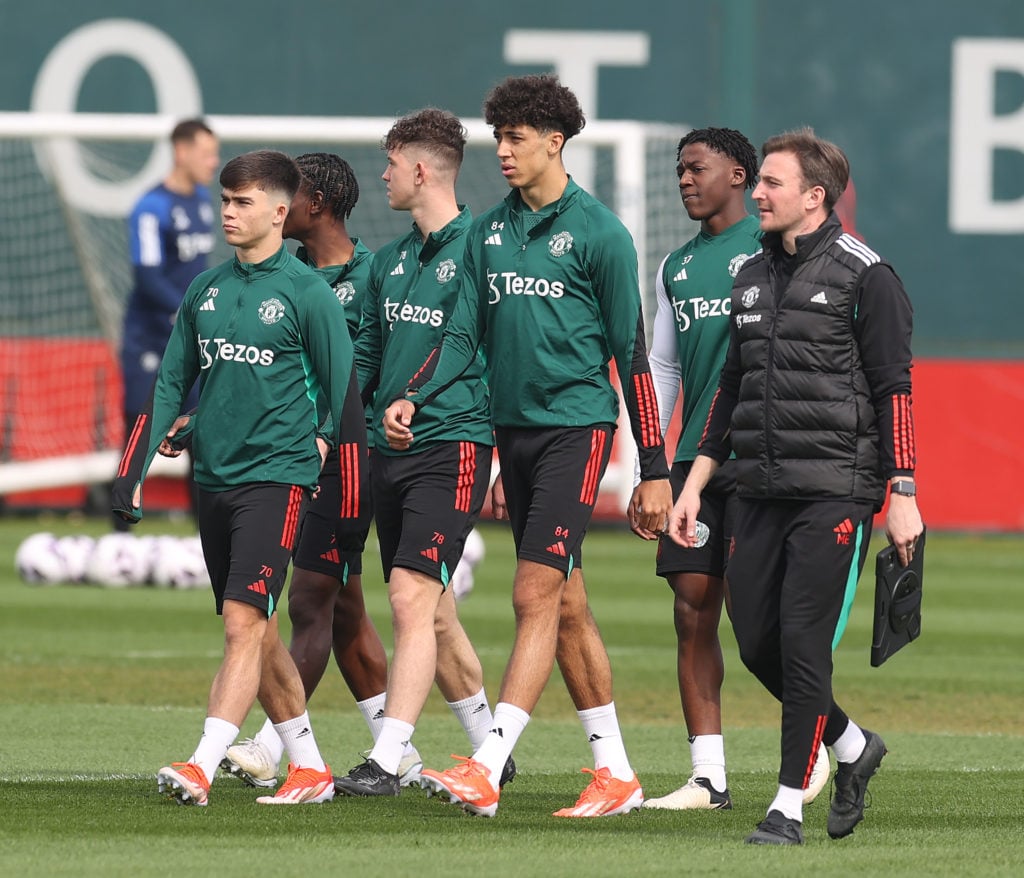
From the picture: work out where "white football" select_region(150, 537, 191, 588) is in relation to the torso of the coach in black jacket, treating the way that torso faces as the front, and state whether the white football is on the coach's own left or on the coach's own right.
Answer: on the coach's own right

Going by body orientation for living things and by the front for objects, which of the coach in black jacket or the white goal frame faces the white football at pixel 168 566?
the white goal frame

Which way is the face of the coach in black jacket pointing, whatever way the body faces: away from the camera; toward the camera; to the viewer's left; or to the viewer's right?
to the viewer's left

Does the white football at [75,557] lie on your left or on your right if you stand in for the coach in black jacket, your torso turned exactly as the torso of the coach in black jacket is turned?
on your right

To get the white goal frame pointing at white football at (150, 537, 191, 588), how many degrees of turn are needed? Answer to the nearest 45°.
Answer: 0° — it already faces it

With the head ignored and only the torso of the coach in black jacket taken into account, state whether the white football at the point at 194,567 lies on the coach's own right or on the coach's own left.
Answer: on the coach's own right

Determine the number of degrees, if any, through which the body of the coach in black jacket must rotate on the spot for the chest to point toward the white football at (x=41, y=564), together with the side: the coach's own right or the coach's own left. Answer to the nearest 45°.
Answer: approximately 90° to the coach's own right
